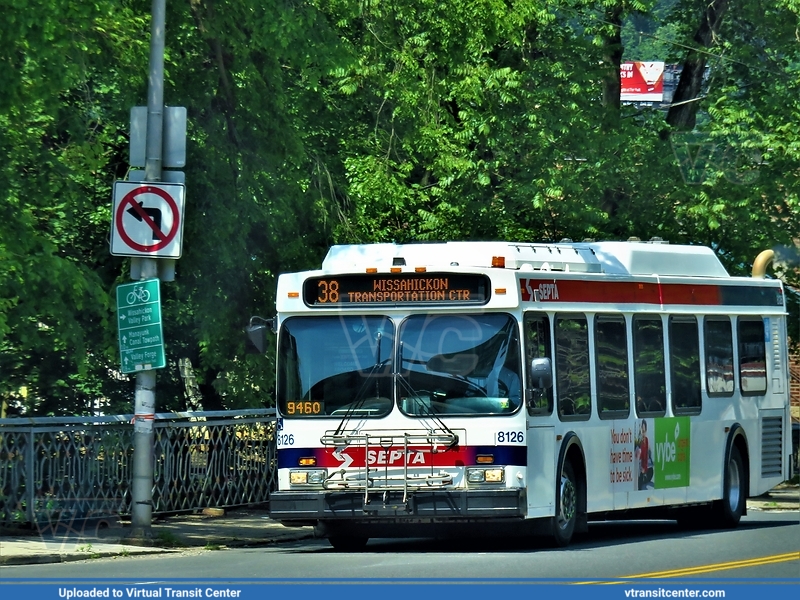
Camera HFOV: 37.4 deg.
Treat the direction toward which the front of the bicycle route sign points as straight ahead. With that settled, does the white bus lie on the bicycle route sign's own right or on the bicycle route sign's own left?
on the bicycle route sign's own left

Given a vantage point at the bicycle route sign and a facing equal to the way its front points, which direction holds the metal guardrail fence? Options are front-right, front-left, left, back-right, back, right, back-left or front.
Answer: back

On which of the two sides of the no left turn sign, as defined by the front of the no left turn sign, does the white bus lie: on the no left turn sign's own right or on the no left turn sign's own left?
on the no left turn sign's own left

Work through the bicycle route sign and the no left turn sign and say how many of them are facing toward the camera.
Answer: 2

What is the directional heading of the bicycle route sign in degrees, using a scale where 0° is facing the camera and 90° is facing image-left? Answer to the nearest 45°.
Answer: approximately 0°
